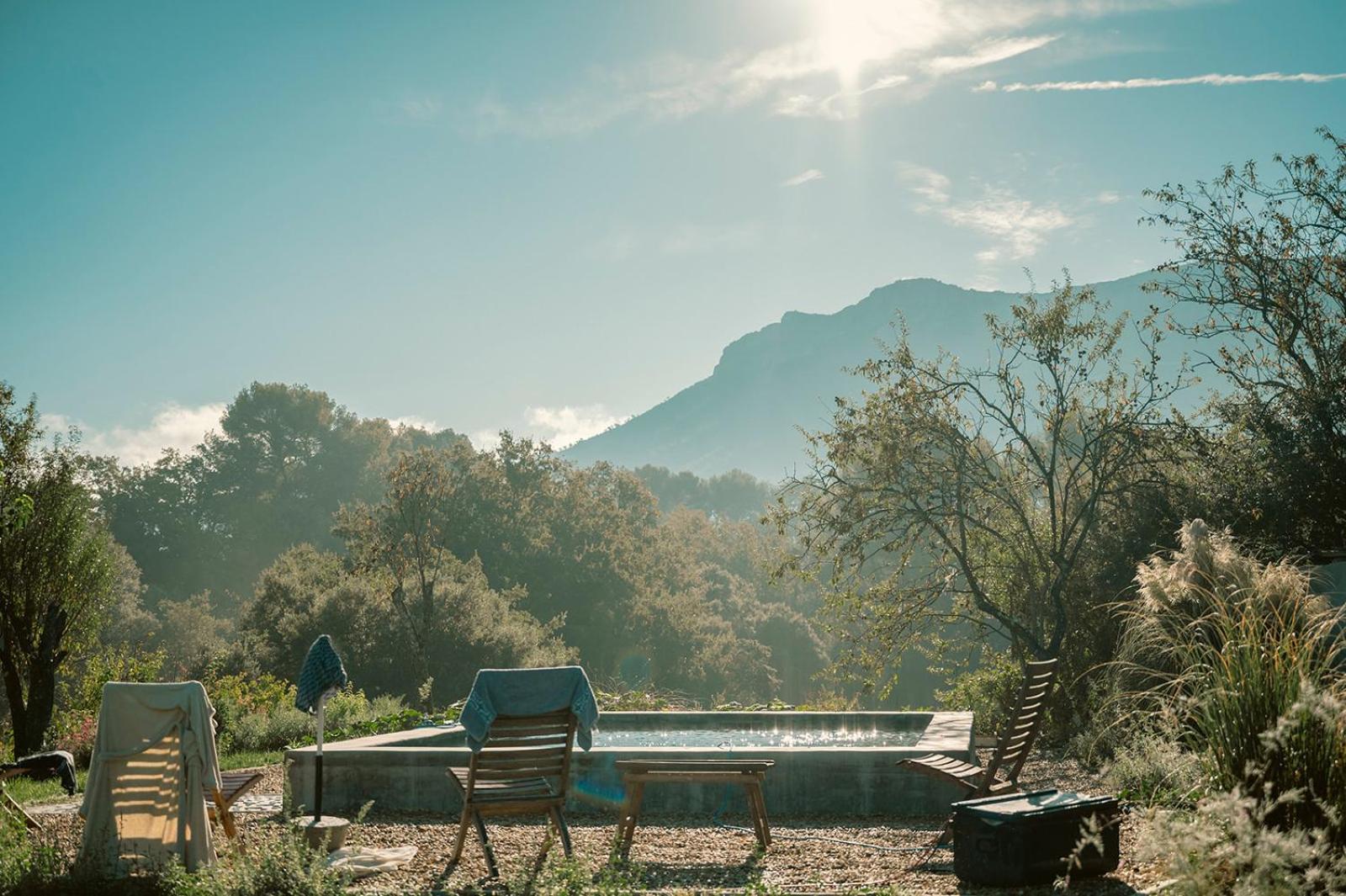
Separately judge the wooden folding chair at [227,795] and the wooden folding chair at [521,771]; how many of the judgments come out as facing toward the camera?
0

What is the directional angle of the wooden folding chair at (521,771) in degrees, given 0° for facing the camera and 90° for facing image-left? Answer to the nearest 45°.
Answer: approximately 135°

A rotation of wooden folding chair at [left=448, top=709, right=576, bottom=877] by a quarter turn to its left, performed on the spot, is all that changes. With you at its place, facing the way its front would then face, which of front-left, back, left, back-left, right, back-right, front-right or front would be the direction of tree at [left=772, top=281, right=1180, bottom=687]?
back

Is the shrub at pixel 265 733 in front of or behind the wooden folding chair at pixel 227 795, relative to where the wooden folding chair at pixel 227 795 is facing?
in front

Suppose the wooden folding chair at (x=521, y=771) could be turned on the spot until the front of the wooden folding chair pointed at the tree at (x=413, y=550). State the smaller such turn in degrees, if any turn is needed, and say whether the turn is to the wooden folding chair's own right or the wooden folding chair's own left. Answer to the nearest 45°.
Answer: approximately 45° to the wooden folding chair's own right

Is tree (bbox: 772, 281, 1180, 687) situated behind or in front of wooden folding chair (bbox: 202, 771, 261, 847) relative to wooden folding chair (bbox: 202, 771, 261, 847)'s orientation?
in front

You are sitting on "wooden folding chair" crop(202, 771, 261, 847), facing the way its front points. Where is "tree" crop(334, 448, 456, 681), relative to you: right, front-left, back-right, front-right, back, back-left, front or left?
front-left

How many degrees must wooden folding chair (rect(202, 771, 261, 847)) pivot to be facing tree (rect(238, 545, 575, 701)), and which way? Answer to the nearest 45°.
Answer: approximately 45° to its left

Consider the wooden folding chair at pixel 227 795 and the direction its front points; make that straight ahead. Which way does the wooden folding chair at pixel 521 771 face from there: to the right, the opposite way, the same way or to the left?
to the left

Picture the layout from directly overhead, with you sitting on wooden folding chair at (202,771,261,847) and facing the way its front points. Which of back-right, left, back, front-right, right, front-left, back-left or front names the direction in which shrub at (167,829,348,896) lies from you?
back-right

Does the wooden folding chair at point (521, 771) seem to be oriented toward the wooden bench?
no

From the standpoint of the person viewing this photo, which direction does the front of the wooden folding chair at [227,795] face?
facing away from the viewer and to the right of the viewer
